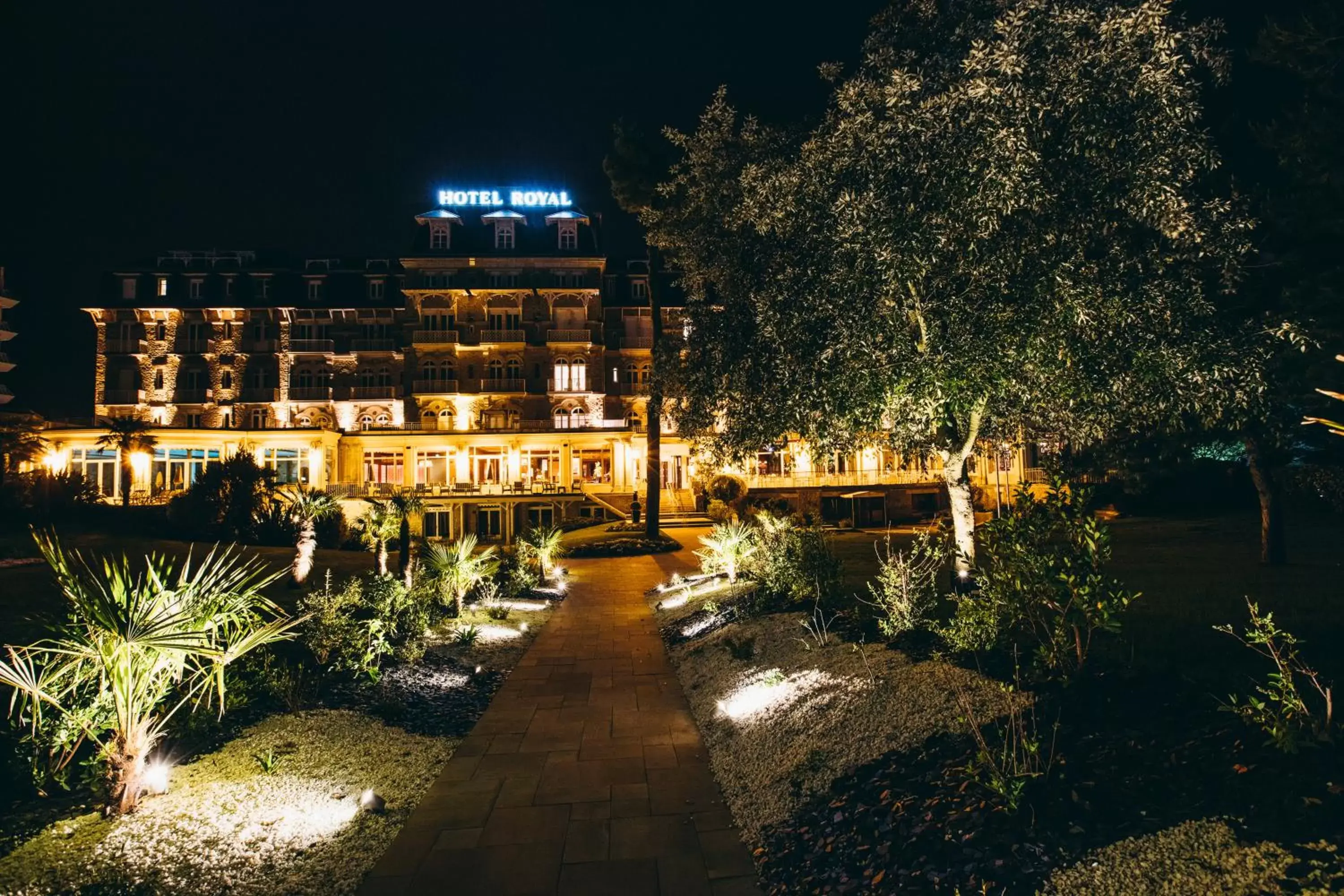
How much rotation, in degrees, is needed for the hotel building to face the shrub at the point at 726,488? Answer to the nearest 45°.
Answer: approximately 45° to its left

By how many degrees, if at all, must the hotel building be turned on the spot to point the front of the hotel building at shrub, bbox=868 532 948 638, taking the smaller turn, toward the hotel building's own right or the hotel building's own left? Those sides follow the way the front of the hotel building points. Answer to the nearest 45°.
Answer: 0° — it already faces it

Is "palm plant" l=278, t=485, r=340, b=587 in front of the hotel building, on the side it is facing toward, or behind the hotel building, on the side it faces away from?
in front

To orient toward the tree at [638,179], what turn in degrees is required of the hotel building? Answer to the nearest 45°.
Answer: approximately 45° to its left

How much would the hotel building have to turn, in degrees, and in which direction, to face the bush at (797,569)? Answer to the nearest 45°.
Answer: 0° — it already faces it

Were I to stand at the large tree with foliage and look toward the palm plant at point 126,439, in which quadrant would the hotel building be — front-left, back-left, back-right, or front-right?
front-right

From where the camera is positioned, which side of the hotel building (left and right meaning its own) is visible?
front

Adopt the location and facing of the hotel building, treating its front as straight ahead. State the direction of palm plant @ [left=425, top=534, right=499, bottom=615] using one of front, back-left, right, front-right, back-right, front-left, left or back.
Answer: front

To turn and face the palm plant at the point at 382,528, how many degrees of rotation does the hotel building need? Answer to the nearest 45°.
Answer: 0° — it already faces it

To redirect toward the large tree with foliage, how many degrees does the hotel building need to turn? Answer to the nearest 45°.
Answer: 0° — it already faces it

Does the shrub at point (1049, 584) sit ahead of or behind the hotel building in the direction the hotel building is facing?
ahead

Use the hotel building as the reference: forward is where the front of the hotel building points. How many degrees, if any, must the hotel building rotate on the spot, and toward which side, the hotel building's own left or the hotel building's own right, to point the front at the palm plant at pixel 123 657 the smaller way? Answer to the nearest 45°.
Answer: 0° — it already faces it

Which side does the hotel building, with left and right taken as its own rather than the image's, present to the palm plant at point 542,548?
front

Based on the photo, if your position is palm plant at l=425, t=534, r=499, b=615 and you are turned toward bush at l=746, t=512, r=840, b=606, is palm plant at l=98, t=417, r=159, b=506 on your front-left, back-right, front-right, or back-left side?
back-left

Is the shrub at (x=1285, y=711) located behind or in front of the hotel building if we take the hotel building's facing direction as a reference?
in front
